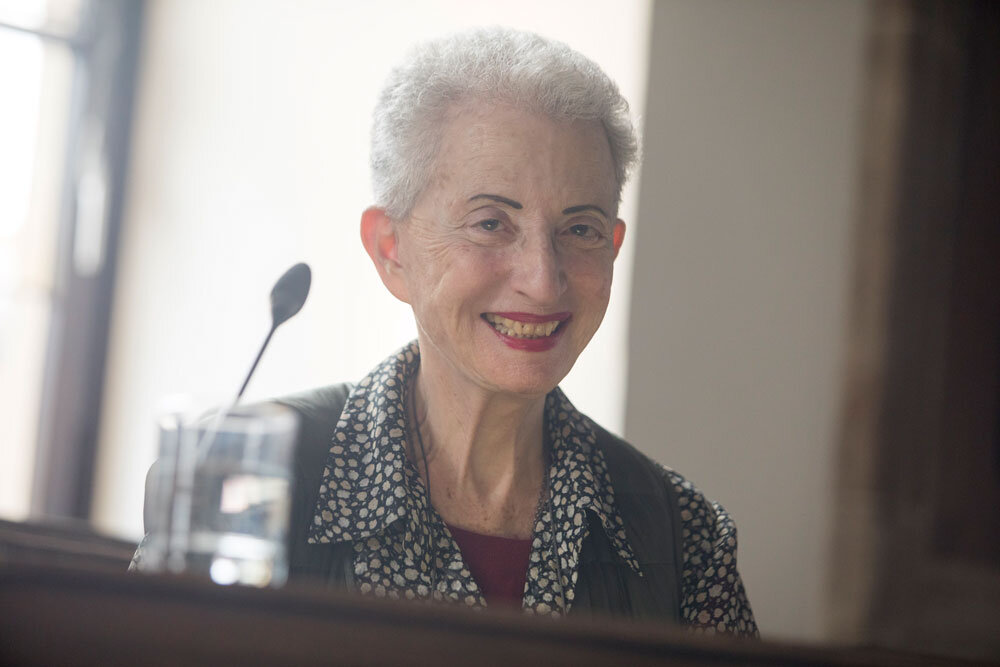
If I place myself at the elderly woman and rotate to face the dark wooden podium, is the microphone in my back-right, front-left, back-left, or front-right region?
front-right

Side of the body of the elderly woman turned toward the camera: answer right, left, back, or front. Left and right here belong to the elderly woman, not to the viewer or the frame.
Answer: front
